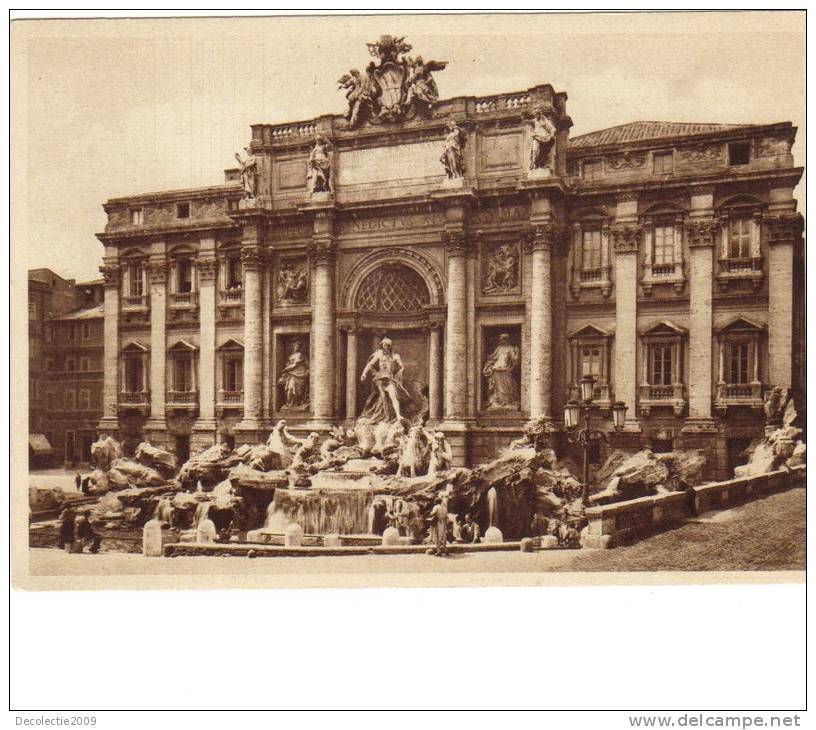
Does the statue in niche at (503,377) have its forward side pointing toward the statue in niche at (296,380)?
no

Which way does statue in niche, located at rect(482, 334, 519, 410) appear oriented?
toward the camera
